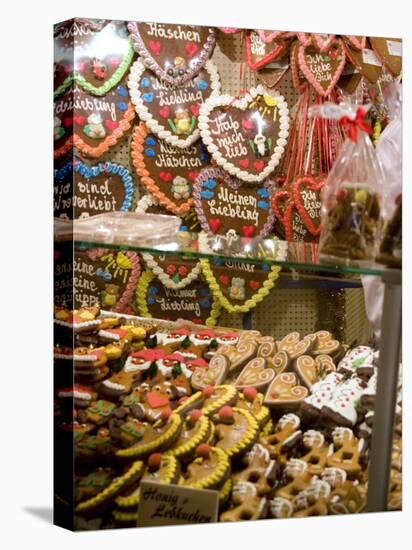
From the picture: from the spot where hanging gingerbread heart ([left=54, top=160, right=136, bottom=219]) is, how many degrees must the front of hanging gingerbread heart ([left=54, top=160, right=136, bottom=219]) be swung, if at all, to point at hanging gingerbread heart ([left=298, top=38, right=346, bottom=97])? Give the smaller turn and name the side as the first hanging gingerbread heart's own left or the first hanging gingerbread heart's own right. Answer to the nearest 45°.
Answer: approximately 90° to the first hanging gingerbread heart's own left

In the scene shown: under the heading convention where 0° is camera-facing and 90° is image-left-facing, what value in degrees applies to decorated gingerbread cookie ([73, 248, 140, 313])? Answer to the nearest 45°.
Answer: approximately 0°

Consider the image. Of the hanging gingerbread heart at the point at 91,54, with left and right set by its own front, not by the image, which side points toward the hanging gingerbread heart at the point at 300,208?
left

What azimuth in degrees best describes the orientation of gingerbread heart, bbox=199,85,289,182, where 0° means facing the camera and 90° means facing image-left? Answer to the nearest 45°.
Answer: approximately 0°
